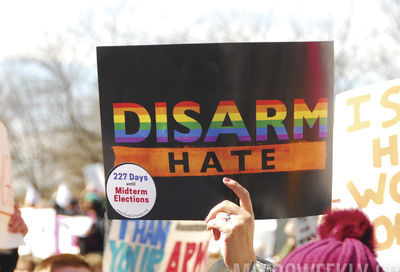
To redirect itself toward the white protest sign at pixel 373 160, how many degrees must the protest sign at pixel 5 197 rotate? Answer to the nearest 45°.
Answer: approximately 45° to its left

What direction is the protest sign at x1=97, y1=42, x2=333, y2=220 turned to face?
toward the camera

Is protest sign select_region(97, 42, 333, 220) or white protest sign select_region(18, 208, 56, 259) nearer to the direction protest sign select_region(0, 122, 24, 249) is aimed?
the protest sign

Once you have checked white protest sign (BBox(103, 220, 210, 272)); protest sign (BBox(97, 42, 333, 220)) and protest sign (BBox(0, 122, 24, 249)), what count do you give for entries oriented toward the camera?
3

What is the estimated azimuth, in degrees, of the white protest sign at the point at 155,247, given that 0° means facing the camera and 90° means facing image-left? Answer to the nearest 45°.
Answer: approximately 0°

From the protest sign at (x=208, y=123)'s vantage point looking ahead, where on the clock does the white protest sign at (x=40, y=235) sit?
The white protest sign is roughly at 5 o'clock from the protest sign.

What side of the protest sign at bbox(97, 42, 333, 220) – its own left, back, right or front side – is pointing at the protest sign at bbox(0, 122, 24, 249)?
right

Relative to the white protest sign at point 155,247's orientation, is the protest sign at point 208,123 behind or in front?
in front

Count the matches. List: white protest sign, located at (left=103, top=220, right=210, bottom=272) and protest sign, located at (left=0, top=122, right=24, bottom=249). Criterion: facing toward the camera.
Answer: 2

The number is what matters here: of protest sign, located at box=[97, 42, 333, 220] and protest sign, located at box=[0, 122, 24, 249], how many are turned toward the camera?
2

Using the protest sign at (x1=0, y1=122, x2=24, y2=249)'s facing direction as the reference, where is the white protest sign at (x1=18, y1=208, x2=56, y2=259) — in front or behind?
behind

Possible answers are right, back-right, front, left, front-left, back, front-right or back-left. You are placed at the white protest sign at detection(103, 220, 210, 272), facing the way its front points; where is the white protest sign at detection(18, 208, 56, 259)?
back-right

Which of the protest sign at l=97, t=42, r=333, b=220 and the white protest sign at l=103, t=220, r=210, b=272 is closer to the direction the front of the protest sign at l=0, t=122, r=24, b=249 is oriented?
the protest sign
